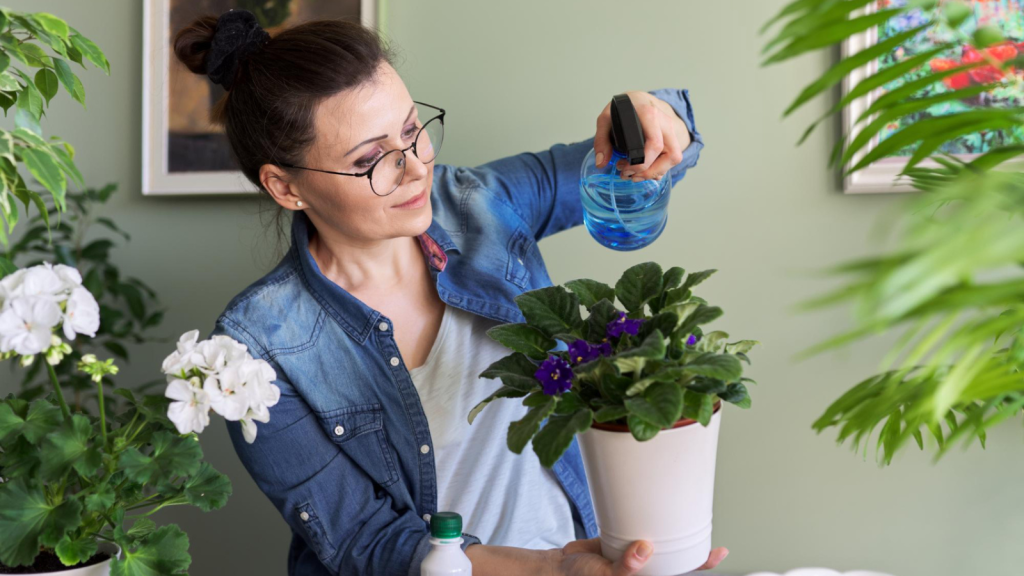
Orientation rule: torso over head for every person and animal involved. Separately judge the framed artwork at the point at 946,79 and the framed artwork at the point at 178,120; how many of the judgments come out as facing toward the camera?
2

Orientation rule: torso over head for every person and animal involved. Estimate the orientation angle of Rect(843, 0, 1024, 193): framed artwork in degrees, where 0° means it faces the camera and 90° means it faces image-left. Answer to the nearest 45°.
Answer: approximately 0°

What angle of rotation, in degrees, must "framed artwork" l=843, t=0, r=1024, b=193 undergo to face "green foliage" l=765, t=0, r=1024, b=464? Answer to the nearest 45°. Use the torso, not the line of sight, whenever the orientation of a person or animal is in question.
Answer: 0° — it already faces it

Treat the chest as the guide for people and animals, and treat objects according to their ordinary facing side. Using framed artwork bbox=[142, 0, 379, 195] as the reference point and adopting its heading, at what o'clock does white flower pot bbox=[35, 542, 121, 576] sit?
The white flower pot is roughly at 12 o'clock from the framed artwork.

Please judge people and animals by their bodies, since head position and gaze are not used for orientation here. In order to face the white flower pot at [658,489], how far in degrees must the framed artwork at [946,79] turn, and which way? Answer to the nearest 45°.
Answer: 0° — it already faces it

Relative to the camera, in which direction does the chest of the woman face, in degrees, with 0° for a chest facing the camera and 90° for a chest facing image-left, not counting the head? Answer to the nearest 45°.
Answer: approximately 315°
